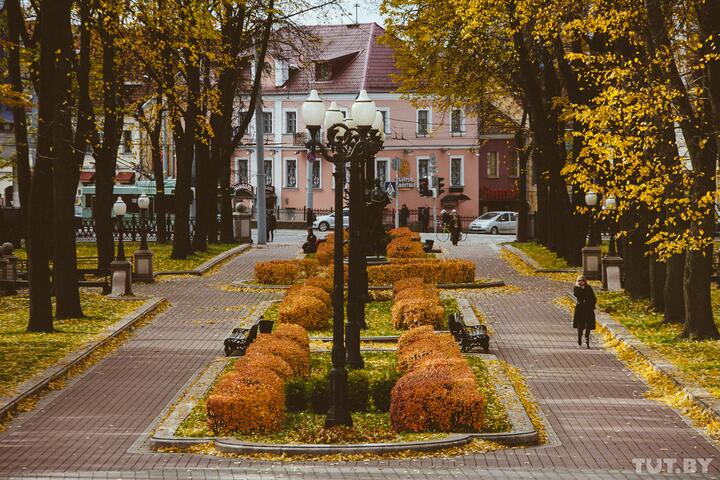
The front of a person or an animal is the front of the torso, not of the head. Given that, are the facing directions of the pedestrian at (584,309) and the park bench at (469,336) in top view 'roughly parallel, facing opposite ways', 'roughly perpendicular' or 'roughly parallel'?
roughly perpendicular

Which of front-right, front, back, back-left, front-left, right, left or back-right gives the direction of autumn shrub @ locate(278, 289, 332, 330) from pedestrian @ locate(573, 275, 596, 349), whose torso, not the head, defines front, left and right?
right

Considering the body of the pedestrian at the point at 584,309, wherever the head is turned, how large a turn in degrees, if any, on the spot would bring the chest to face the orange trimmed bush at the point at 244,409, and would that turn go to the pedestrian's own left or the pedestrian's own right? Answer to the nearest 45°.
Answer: approximately 45° to the pedestrian's own right

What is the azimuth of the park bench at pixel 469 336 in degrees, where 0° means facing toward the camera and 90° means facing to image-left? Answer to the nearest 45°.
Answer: approximately 270°

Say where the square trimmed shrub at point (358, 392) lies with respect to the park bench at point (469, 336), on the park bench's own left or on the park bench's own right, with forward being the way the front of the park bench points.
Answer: on the park bench's own right

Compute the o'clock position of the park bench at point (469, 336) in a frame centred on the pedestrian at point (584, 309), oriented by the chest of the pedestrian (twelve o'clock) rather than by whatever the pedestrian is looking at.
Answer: The park bench is roughly at 2 o'clock from the pedestrian.

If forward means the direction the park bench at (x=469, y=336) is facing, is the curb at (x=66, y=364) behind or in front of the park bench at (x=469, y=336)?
behind

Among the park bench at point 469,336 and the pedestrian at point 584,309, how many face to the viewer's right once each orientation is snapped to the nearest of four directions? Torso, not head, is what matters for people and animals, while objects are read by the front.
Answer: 1

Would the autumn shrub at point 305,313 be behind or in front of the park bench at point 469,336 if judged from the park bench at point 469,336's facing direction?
behind

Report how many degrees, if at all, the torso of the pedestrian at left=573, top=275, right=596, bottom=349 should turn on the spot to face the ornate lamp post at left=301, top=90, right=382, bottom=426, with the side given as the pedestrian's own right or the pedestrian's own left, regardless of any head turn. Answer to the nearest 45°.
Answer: approximately 45° to the pedestrian's own right
